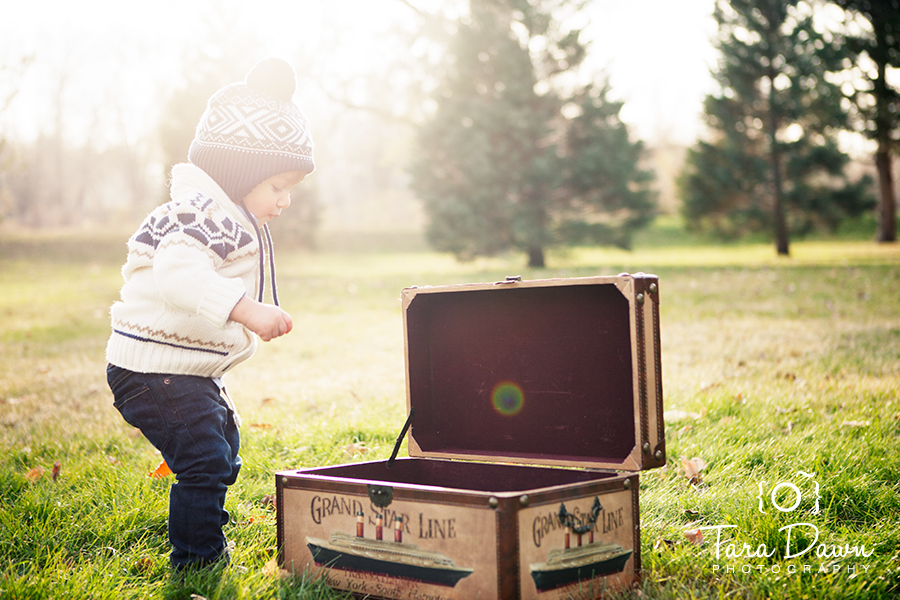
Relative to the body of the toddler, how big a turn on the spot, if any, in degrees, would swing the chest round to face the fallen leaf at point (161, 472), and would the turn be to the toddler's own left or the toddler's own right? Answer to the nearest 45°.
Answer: approximately 90° to the toddler's own left

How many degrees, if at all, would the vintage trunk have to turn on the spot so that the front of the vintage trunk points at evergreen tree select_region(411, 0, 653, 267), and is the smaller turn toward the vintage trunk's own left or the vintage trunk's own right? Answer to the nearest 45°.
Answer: approximately 135° to the vintage trunk's own right

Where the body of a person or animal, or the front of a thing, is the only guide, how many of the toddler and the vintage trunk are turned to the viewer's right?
1

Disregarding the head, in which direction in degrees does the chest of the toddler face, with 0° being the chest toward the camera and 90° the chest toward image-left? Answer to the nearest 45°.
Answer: approximately 270°

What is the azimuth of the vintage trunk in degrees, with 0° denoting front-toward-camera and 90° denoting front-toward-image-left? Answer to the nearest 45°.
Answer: approximately 45°

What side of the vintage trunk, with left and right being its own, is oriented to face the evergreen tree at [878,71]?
back

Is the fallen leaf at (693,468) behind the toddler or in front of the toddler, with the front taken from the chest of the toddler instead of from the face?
in front

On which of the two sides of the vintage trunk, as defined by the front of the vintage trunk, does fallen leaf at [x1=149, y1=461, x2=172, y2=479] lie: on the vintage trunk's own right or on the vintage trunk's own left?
on the vintage trunk's own right

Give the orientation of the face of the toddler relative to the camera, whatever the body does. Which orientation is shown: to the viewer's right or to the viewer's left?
to the viewer's right
